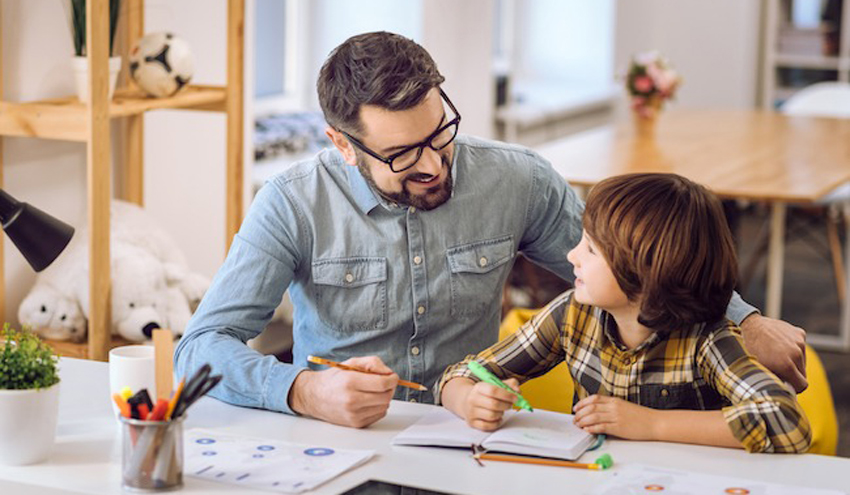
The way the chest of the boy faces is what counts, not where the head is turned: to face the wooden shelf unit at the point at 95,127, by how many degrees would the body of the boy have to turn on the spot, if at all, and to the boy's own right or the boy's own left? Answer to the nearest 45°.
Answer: approximately 90° to the boy's own right

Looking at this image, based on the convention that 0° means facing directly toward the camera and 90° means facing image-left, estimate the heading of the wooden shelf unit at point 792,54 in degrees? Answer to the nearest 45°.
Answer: approximately 0°

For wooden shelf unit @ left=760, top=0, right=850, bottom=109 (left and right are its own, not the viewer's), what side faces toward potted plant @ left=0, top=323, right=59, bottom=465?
front

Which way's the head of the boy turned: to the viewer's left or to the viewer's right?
to the viewer's left

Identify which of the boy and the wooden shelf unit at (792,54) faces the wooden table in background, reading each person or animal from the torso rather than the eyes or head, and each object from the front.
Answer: the wooden shelf unit

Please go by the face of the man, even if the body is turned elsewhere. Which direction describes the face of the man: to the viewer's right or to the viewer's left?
to the viewer's right

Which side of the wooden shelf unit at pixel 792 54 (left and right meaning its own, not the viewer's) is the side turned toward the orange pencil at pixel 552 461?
front

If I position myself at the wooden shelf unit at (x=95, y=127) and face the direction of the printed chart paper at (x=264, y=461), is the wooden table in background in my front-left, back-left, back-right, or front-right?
back-left

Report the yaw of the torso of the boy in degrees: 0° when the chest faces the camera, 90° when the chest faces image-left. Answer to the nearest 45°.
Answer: approximately 45°

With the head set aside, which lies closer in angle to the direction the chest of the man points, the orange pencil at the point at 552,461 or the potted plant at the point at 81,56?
the orange pencil

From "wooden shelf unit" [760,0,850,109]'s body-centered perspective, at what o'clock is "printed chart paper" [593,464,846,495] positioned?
The printed chart paper is roughly at 12 o'clock from the wooden shelf unit.

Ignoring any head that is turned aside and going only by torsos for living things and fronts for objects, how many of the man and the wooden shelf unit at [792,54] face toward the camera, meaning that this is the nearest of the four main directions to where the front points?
2

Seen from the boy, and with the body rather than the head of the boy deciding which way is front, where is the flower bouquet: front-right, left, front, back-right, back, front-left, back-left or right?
back-right
